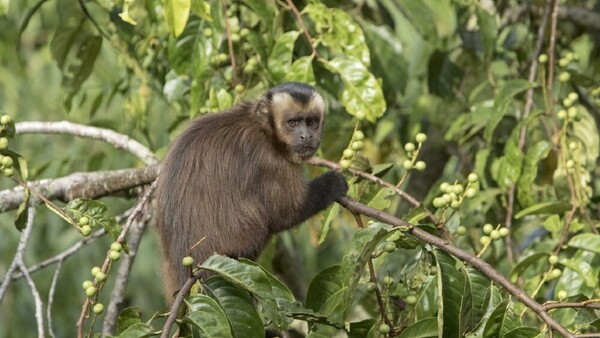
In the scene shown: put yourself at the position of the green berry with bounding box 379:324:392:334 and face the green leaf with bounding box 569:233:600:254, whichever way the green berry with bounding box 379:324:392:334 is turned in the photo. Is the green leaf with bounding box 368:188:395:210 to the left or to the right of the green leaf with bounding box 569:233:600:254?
left

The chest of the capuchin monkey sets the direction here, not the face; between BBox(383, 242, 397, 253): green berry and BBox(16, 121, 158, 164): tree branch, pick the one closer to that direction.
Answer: the green berry

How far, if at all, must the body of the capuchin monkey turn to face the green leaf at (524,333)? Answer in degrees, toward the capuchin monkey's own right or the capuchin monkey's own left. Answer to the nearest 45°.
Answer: approximately 45° to the capuchin monkey's own right

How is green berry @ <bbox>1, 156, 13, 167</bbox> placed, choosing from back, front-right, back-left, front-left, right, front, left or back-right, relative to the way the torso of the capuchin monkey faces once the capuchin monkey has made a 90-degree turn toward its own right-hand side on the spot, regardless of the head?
front-right

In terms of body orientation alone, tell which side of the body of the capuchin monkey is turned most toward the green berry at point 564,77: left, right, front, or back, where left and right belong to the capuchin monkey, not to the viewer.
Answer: front

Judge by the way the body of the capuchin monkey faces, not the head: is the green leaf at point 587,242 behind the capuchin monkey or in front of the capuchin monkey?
in front

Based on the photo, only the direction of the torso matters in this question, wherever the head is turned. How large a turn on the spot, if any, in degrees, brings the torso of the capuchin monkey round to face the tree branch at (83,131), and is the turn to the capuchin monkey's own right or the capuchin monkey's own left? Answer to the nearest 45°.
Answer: approximately 135° to the capuchin monkey's own left

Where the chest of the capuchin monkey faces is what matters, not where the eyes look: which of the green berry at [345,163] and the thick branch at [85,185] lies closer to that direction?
the green berry

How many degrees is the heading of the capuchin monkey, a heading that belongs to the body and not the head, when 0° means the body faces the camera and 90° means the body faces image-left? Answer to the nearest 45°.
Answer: approximately 270°

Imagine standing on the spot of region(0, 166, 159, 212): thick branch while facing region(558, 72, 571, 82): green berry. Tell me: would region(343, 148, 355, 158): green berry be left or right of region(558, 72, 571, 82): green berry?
right

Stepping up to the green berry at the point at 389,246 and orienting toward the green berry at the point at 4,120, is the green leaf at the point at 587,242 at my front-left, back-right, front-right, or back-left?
back-right

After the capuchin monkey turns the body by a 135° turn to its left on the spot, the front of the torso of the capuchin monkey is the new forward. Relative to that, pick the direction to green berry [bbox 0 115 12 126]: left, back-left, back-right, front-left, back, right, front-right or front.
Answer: left
